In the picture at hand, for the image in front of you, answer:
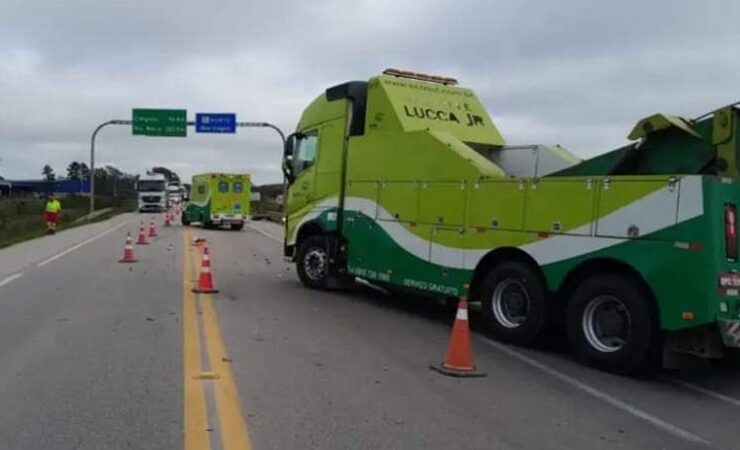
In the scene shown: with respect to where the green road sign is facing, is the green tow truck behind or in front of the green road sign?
in front

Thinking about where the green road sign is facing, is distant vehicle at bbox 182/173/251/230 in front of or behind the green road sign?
in front

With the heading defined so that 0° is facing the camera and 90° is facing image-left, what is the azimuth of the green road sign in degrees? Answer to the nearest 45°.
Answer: approximately 0°

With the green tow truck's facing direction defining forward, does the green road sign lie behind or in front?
in front

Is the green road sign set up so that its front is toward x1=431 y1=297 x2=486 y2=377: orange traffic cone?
yes

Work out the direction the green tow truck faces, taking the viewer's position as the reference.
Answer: facing away from the viewer and to the left of the viewer

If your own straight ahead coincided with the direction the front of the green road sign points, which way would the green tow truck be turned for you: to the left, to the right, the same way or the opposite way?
the opposite way

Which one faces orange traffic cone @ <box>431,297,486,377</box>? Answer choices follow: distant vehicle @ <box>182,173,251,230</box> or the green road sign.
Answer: the green road sign

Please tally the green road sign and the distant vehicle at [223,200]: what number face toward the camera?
1

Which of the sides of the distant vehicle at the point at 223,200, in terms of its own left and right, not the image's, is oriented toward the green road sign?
front

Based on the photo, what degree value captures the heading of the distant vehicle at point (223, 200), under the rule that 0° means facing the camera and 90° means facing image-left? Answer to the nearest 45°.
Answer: approximately 135°

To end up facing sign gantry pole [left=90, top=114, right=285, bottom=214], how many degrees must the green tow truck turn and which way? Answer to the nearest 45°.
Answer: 0° — it already faces it
